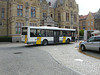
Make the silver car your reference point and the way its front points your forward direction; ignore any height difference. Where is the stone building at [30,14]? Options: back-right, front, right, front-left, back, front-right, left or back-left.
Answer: front-right

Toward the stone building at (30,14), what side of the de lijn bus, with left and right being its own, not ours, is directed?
left

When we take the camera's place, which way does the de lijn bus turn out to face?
facing away from the viewer and to the right of the viewer

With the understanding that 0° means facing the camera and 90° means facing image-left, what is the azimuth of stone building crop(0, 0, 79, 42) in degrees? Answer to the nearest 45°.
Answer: approximately 315°

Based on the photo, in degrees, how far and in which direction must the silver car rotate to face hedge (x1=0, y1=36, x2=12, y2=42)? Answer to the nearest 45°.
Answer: approximately 45° to its right

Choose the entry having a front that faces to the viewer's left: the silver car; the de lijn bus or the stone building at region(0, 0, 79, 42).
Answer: the silver car

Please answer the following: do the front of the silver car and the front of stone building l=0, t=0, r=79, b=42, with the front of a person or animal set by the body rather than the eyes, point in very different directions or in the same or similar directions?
very different directions

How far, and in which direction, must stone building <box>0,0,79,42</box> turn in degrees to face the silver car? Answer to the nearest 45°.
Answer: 0° — it already faces it

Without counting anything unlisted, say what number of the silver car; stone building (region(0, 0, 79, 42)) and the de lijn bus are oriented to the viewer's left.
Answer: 1

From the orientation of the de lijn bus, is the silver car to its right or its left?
on its right

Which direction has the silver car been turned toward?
to the viewer's left
